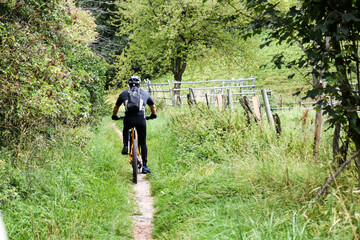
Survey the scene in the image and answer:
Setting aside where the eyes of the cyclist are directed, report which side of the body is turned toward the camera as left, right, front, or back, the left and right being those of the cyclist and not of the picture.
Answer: back

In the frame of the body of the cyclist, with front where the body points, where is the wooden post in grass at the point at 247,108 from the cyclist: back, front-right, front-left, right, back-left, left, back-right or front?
right

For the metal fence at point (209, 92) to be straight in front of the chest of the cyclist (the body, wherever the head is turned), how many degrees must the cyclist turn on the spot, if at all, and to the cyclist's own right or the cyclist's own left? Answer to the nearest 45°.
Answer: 0° — they already face it

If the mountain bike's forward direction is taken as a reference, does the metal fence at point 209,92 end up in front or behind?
in front

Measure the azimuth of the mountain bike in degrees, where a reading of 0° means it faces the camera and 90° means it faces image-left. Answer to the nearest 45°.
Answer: approximately 180°

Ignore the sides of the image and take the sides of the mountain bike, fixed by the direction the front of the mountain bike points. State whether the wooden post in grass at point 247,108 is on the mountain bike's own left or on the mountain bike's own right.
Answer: on the mountain bike's own right
